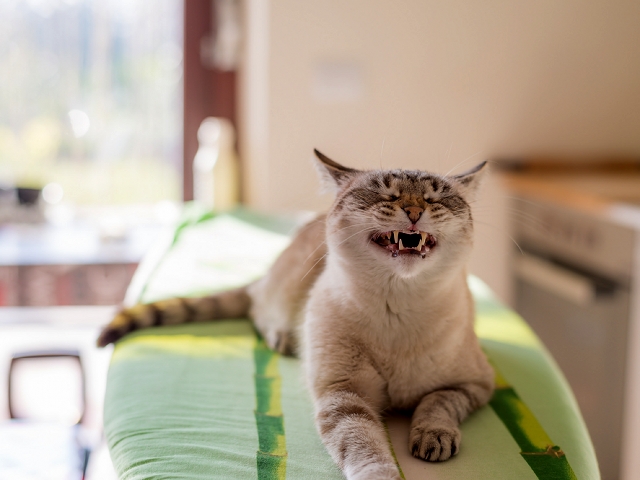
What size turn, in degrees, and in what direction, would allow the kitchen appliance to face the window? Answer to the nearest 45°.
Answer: approximately 45° to its right

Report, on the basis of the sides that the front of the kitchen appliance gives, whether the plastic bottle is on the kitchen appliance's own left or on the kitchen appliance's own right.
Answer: on the kitchen appliance's own right

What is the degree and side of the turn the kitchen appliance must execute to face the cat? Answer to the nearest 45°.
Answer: approximately 45° to its left

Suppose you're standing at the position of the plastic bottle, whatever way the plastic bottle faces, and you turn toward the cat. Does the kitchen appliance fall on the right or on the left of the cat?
left

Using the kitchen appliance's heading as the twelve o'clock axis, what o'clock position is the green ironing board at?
The green ironing board is roughly at 11 o'clock from the kitchen appliance.

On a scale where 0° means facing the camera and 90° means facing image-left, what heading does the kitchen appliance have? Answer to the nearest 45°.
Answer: approximately 45°
